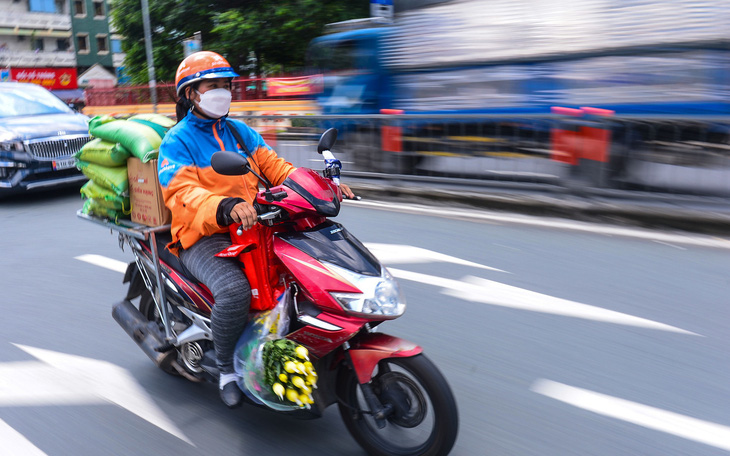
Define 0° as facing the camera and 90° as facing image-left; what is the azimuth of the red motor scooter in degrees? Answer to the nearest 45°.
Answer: approximately 315°

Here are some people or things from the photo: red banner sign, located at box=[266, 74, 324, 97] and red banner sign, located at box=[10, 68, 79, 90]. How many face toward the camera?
2

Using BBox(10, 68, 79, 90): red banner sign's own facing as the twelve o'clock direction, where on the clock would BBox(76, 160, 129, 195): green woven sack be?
The green woven sack is roughly at 12 o'clock from the red banner sign.

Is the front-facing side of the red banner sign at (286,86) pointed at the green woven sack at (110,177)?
yes

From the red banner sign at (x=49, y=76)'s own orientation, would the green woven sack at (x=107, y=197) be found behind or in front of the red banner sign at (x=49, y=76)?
in front

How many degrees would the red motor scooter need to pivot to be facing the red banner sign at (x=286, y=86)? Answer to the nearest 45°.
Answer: approximately 135° to its left

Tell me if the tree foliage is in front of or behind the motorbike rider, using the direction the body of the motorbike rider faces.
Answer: behind

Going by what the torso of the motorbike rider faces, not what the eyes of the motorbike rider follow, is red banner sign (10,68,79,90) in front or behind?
behind

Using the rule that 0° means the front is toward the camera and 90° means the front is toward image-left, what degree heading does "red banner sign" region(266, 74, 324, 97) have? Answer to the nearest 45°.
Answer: approximately 0°

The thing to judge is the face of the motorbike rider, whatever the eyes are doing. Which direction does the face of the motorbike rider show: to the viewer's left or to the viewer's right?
to the viewer's right

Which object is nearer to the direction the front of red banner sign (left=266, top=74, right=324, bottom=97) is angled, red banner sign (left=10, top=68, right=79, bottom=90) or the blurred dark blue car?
the blurred dark blue car

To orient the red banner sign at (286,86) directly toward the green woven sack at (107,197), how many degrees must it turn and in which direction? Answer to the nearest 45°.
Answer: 0° — it already faces it
